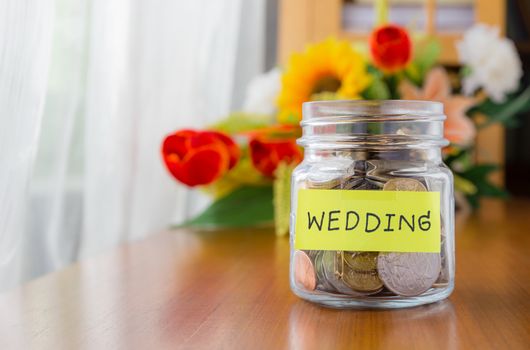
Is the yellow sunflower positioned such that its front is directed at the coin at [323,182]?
yes

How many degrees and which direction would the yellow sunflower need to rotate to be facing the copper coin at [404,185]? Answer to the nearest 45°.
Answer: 0° — it already faces it

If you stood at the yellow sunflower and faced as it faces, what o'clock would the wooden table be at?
The wooden table is roughly at 12 o'clock from the yellow sunflower.

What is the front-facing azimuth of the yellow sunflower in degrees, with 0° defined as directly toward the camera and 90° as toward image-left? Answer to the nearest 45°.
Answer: approximately 0°

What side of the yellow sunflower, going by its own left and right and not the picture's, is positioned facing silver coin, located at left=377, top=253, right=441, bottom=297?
front

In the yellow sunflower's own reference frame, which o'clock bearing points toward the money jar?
The money jar is roughly at 12 o'clock from the yellow sunflower.

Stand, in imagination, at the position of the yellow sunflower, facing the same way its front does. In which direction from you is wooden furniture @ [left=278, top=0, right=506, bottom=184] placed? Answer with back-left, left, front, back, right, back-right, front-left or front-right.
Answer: back
